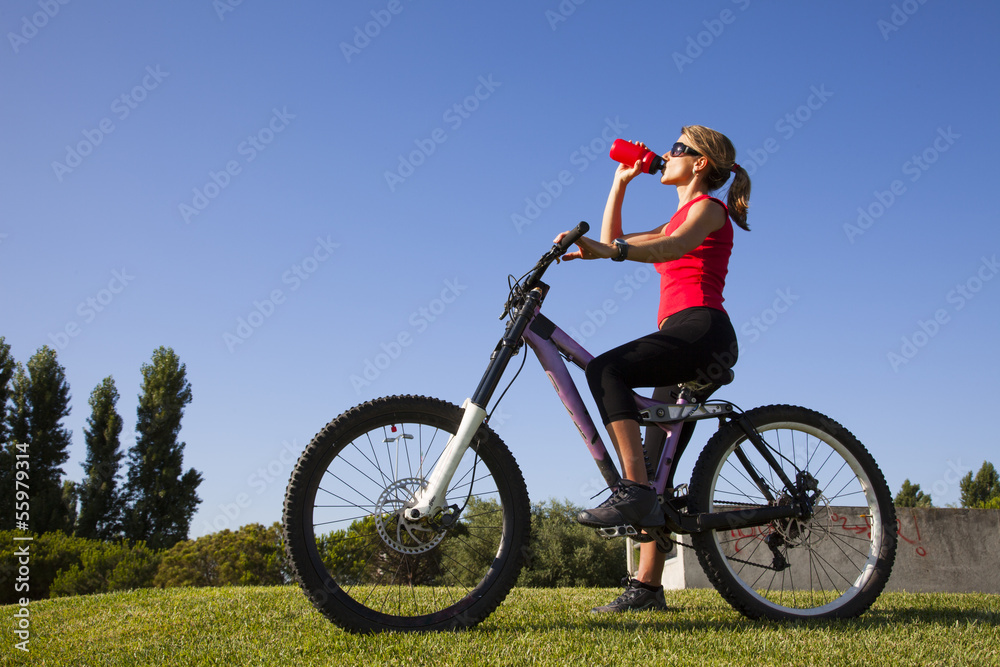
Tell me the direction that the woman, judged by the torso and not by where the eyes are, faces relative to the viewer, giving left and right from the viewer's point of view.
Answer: facing to the left of the viewer

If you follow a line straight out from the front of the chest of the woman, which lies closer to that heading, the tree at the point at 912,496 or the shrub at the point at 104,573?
the shrub

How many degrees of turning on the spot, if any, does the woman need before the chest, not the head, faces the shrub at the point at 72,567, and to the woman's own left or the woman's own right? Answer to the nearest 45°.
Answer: approximately 45° to the woman's own right

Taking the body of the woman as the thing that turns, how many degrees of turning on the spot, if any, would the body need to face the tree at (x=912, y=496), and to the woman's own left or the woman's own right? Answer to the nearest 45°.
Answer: approximately 90° to the woman's own right

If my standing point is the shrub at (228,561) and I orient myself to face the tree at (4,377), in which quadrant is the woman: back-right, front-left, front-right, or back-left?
back-left

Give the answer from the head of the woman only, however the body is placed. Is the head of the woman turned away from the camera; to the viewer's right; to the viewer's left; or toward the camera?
to the viewer's left

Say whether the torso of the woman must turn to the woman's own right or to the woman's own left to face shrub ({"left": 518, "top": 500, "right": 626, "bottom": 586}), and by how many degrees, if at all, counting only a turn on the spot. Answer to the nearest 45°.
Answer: approximately 90° to the woman's own right

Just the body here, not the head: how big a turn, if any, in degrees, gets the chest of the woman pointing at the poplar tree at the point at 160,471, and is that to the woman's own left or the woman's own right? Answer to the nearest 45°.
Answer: approximately 45° to the woman's own right

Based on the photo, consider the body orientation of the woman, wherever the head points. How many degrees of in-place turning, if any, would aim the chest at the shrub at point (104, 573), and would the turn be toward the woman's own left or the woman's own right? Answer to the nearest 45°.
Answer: approximately 45° to the woman's own right
